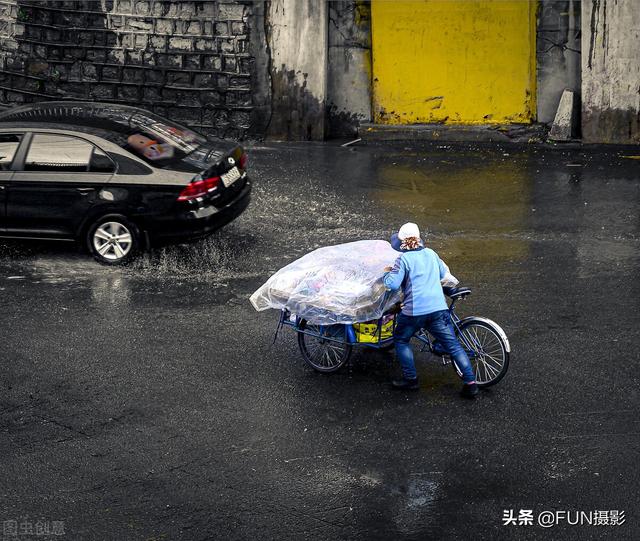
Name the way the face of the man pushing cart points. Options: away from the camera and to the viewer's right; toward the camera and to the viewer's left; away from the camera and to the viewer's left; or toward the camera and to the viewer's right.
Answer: away from the camera and to the viewer's left

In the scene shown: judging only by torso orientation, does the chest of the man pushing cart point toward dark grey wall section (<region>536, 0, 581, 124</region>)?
no

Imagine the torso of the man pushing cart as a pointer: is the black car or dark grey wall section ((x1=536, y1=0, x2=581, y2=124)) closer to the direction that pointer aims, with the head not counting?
the black car

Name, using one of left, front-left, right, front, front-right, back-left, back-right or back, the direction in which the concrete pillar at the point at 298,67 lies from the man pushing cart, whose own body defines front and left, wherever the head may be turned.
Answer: front-right

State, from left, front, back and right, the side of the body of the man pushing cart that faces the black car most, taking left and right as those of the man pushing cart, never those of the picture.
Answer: front

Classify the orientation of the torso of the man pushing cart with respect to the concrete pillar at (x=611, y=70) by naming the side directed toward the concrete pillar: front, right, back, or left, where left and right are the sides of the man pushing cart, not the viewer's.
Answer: right

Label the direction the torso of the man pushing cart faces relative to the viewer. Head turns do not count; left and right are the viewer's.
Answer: facing away from the viewer and to the left of the viewer

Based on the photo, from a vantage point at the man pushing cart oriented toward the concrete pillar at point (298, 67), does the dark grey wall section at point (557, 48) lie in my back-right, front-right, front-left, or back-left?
front-right

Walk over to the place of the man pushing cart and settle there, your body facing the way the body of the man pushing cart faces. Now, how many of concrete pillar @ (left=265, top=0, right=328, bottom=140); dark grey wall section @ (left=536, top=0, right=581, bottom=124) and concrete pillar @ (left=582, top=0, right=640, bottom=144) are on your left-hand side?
0

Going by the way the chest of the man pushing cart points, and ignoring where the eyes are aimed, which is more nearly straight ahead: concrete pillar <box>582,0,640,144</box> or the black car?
the black car
